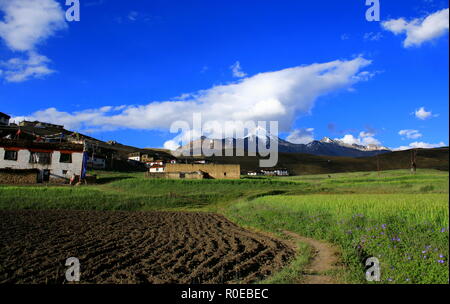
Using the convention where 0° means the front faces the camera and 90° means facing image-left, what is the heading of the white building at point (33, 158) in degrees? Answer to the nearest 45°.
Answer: approximately 0°
